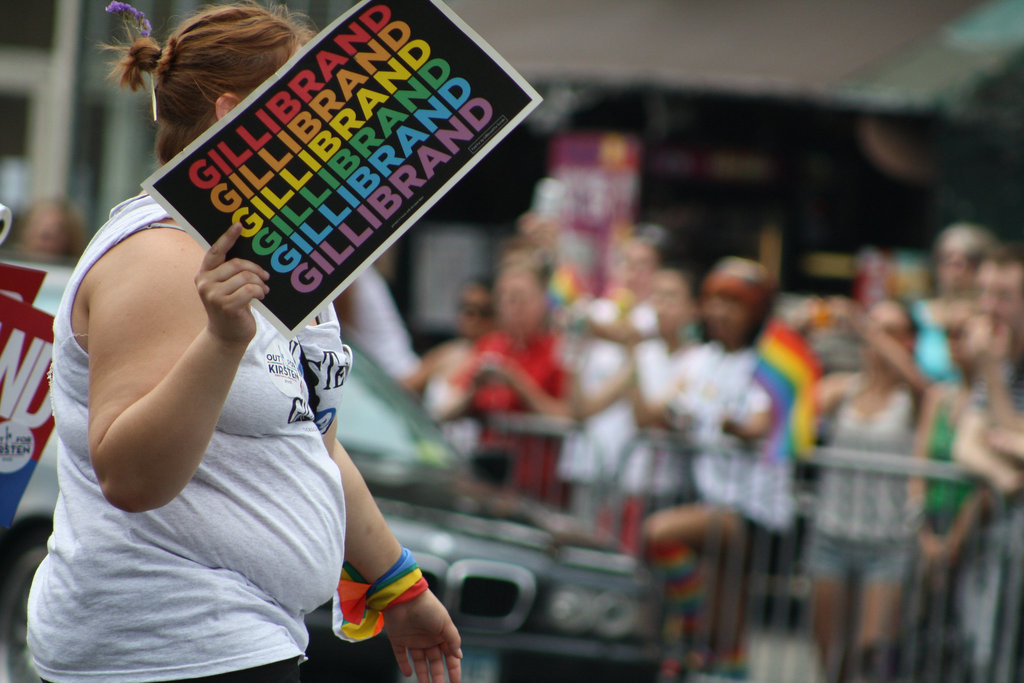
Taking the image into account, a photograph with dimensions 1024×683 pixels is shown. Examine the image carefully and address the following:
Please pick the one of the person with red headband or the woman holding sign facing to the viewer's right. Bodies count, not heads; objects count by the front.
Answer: the woman holding sign

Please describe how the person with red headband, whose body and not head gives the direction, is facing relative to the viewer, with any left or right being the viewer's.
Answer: facing the viewer and to the left of the viewer

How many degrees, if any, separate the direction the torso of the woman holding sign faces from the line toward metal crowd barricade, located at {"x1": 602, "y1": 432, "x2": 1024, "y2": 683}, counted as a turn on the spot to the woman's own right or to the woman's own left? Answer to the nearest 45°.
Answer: approximately 45° to the woman's own left

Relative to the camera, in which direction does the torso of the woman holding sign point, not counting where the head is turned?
to the viewer's right

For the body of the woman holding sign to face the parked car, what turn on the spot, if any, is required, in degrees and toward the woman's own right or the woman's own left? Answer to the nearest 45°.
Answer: approximately 90° to the woman's own left

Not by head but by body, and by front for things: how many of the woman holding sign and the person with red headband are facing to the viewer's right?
1

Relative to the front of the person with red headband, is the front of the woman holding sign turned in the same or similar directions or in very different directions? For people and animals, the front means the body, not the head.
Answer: very different directions

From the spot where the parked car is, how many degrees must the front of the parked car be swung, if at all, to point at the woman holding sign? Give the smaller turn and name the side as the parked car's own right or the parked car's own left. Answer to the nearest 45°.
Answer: approximately 45° to the parked car's own right

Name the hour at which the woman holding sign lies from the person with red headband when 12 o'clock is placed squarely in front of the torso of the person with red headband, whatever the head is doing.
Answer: The woman holding sign is roughly at 11 o'clock from the person with red headband.

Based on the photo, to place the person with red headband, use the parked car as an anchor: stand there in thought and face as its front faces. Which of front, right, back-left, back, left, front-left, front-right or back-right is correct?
left
